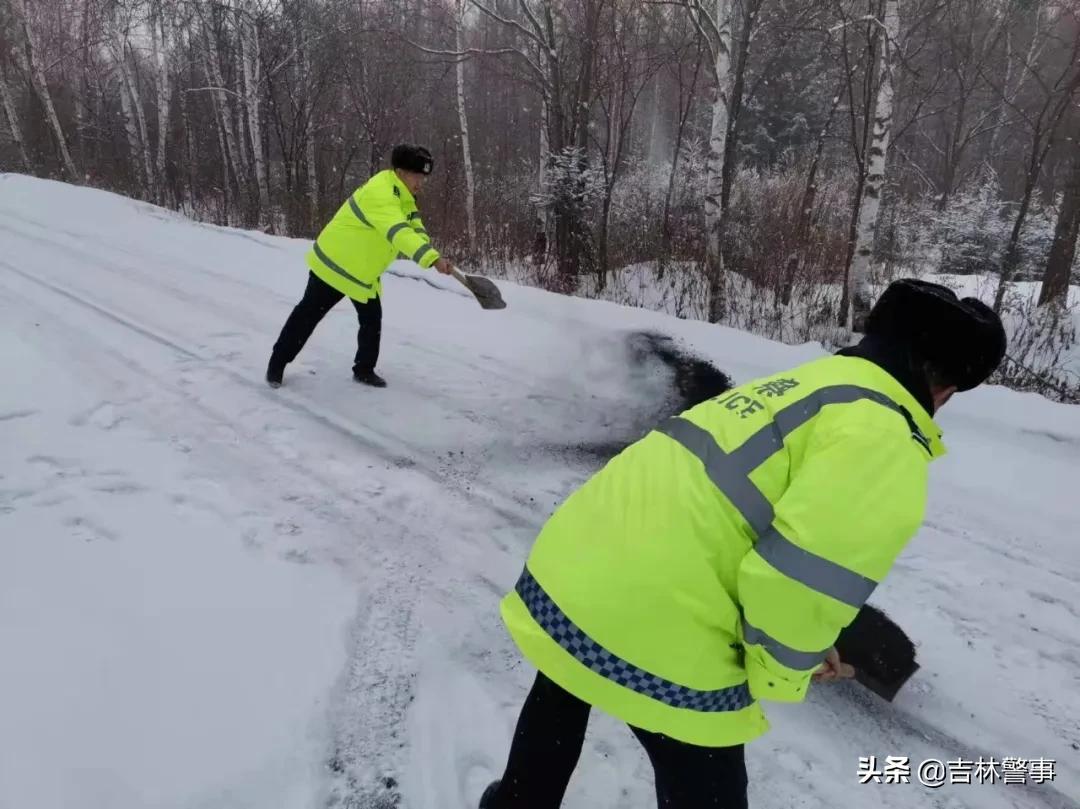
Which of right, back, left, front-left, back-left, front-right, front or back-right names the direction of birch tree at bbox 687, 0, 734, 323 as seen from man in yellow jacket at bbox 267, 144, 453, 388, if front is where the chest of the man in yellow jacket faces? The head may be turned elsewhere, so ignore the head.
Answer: front-left

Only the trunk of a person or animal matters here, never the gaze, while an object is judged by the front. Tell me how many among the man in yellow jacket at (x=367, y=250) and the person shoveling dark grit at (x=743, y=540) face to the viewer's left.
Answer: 0

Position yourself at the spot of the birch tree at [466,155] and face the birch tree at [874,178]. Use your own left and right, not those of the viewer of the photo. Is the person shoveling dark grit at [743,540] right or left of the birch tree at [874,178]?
right

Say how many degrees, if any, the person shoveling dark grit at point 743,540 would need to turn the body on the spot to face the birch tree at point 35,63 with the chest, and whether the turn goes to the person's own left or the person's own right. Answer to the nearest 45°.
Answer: approximately 90° to the person's own left

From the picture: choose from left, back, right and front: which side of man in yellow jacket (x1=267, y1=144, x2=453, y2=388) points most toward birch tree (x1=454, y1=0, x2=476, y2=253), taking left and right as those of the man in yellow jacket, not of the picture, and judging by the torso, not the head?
left

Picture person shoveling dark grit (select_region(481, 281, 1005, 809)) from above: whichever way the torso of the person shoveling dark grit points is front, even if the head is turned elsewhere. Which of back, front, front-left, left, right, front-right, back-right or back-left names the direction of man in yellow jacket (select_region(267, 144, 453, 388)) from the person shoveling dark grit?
left

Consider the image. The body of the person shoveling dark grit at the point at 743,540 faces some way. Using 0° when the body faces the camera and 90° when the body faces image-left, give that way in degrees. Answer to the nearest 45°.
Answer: approximately 225°

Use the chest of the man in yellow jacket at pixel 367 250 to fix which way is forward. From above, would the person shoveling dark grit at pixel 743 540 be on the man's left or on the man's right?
on the man's right

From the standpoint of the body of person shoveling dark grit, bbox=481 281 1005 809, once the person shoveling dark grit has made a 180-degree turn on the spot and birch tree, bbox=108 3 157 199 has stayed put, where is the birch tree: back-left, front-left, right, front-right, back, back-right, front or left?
right

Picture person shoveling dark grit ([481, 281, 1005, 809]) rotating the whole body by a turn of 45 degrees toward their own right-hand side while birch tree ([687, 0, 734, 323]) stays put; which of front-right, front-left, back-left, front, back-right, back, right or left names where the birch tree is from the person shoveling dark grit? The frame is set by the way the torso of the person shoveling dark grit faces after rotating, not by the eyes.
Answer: left

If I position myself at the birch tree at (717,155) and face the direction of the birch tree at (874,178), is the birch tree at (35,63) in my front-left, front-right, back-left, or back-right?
back-left

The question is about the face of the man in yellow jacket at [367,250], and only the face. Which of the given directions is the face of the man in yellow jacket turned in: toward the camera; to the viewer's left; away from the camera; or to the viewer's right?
to the viewer's right

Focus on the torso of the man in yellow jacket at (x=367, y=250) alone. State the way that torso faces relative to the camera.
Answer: to the viewer's right

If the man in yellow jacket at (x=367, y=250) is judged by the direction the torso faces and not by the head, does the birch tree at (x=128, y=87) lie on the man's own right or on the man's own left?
on the man's own left

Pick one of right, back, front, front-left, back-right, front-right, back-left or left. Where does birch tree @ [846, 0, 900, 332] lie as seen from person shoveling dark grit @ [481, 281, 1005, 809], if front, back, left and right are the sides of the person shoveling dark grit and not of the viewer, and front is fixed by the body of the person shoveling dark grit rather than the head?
front-left
